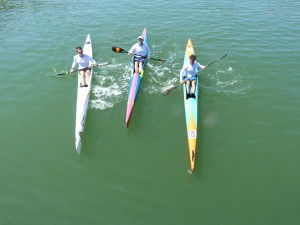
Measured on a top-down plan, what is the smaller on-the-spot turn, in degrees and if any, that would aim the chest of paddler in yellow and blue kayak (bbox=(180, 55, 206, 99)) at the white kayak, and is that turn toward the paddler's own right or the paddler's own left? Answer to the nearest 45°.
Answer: approximately 45° to the paddler's own right

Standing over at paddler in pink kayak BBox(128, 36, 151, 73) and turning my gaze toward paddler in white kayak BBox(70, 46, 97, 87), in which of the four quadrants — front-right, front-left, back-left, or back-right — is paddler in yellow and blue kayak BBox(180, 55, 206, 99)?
back-left

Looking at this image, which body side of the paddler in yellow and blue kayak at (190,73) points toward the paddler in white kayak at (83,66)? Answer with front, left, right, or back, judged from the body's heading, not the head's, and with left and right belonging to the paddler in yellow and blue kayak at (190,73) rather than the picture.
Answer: right

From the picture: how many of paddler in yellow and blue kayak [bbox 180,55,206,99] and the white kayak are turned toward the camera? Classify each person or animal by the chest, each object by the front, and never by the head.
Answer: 2

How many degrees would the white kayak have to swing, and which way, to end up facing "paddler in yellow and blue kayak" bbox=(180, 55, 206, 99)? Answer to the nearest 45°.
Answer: approximately 90° to its left

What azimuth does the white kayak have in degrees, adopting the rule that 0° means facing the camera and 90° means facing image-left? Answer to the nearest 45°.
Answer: approximately 0°

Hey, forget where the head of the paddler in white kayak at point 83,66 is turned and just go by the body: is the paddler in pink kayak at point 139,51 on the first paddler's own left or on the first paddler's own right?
on the first paddler's own left
